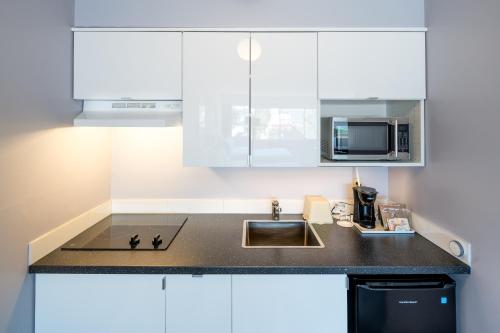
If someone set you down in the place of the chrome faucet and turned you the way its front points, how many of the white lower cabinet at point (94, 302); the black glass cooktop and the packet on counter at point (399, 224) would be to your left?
1

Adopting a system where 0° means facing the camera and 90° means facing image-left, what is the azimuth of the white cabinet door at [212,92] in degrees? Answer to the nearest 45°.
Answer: approximately 0°

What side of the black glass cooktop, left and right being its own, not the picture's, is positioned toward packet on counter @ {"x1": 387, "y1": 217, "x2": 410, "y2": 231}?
left

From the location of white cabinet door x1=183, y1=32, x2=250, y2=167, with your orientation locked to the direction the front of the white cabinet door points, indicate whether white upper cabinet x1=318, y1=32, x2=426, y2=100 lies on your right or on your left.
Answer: on your left

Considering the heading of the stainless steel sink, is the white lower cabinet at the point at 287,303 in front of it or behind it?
in front

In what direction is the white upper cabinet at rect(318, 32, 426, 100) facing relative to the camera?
toward the camera

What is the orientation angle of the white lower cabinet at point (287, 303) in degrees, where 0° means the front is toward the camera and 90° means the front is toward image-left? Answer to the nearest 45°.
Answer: approximately 0°

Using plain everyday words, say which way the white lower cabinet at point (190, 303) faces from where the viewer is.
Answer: facing the viewer

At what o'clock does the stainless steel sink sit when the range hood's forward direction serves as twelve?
The stainless steel sink is roughly at 9 o'clock from the range hood.

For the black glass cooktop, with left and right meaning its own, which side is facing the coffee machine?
left
